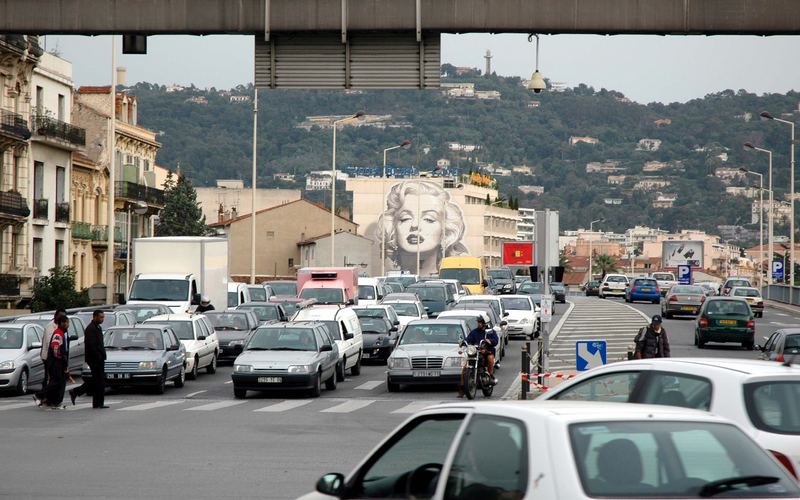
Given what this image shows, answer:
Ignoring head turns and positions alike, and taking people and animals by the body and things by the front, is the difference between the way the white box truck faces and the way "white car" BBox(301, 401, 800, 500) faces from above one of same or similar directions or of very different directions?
very different directions

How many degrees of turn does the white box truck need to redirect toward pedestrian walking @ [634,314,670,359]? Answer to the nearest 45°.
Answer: approximately 45° to its left

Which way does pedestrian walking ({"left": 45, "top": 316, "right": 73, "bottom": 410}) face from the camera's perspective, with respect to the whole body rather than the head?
to the viewer's right

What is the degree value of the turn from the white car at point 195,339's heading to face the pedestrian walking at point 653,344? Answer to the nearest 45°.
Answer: approximately 45° to its left

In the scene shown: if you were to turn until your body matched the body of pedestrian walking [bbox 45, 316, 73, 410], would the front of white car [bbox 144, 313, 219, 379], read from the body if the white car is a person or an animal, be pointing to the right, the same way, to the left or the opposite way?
to the right

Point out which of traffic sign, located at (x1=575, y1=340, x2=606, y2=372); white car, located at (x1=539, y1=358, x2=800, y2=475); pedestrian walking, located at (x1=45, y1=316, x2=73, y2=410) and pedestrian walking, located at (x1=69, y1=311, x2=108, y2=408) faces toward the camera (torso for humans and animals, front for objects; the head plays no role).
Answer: the traffic sign
